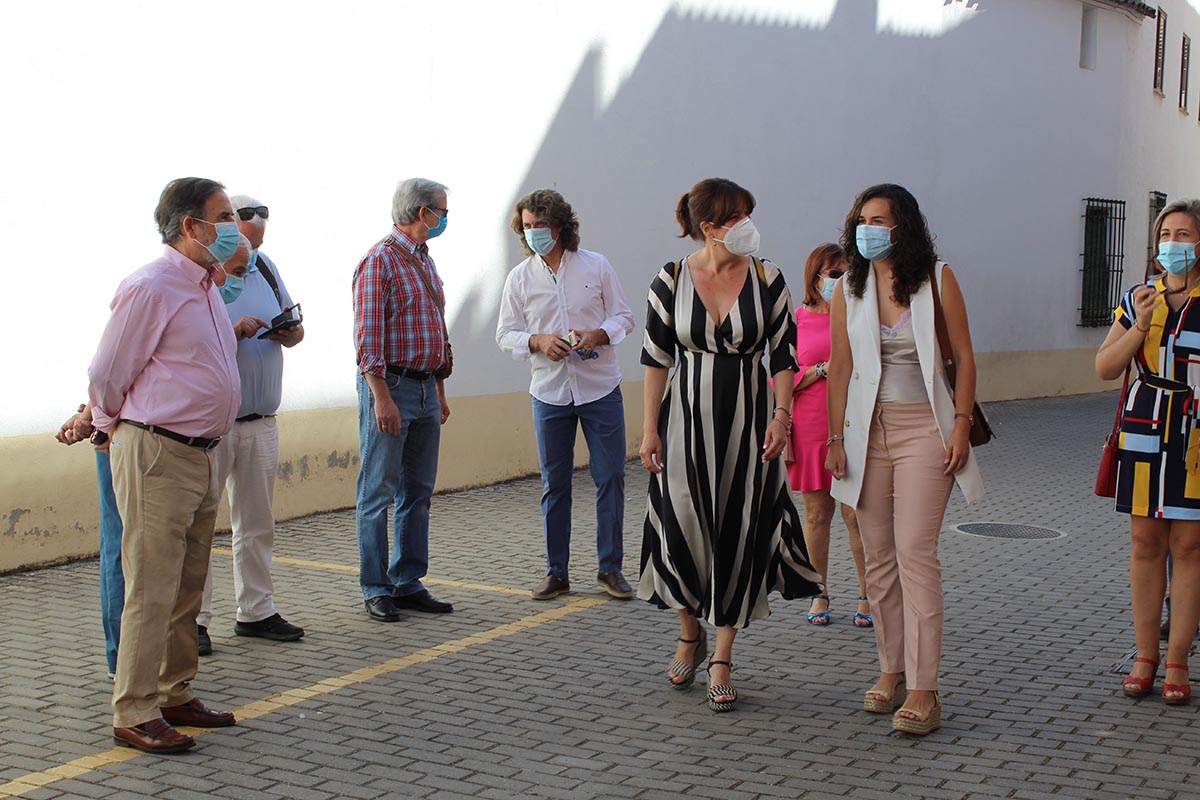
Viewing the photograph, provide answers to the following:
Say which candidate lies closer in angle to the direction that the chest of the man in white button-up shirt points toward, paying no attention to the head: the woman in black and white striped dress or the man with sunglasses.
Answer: the woman in black and white striped dress

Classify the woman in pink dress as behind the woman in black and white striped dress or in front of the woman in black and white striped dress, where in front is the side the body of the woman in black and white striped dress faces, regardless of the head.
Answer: behind

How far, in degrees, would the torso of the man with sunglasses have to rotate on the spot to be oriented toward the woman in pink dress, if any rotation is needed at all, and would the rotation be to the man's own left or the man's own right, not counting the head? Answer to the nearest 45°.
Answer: approximately 45° to the man's own left

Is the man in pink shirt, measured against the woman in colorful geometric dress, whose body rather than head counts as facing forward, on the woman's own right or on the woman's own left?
on the woman's own right

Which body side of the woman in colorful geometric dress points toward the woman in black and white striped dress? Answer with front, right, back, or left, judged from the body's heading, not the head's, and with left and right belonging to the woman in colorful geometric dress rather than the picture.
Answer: right

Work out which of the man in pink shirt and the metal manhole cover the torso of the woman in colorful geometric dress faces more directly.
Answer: the man in pink shirt

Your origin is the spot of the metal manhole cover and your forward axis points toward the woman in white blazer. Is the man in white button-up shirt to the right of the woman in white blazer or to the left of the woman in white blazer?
right

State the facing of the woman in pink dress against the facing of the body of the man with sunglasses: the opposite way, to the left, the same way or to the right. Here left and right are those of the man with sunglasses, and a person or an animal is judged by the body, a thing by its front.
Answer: to the right

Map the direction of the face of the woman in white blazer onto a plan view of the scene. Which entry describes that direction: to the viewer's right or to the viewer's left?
to the viewer's left

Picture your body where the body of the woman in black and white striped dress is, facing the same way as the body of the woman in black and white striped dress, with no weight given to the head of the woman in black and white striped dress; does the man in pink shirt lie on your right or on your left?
on your right

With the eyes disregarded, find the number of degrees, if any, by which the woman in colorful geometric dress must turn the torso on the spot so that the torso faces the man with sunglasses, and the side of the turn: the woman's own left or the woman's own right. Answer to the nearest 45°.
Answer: approximately 90° to the woman's own right

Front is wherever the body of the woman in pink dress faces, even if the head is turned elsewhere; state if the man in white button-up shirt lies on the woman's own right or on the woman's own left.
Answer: on the woman's own right

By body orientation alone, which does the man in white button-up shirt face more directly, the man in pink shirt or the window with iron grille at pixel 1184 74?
the man in pink shirt

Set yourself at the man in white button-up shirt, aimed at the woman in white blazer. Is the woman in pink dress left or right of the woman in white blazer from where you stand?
left
